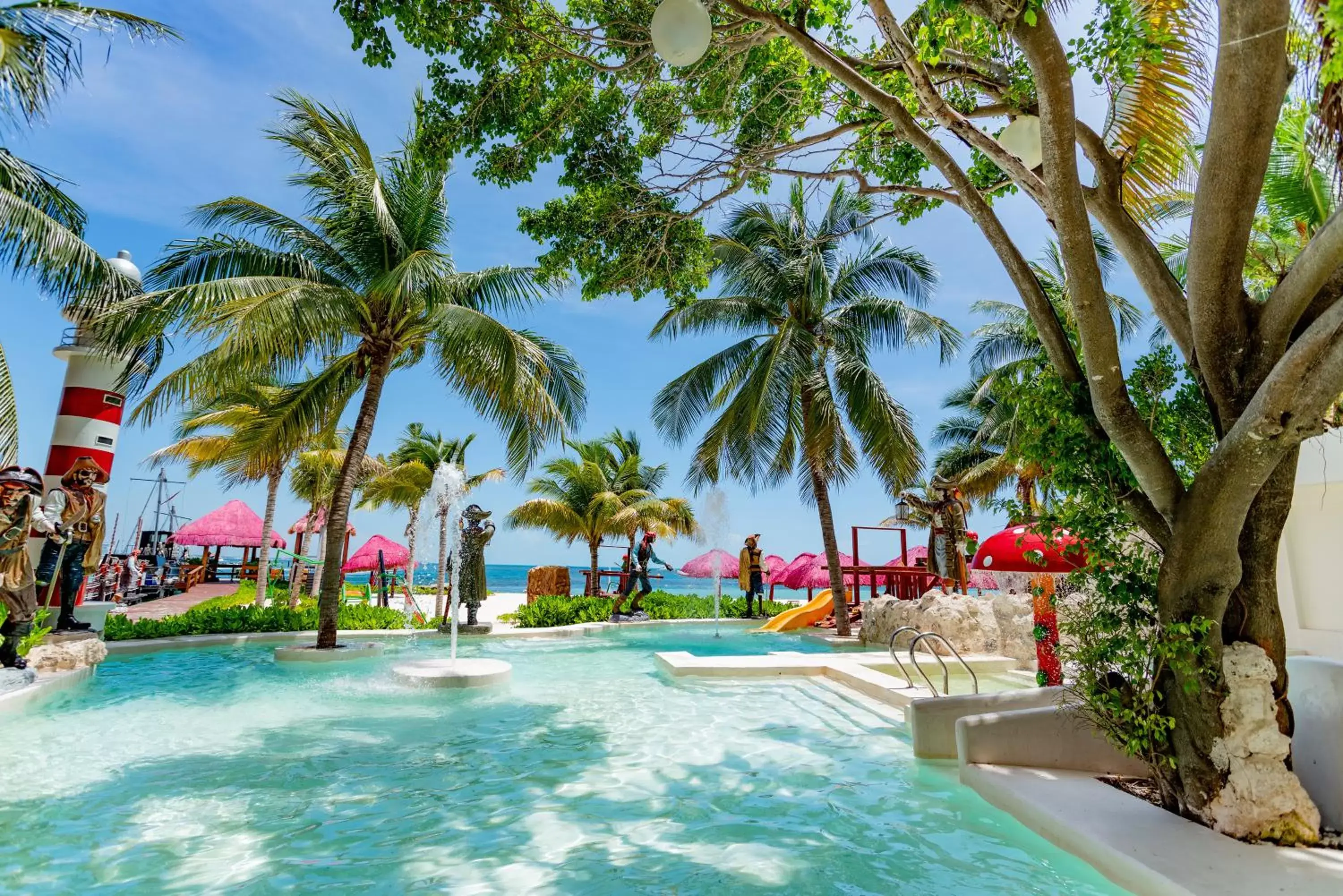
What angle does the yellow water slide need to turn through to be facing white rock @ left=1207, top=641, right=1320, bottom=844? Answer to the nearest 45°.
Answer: approximately 45° to its left

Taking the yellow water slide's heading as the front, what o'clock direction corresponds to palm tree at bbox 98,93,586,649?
The palm tree is roughly at 12 o'clock from the yellow water slide.

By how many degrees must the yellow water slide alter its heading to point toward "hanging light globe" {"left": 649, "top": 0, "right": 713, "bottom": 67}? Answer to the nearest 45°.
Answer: approximately 45° to its left

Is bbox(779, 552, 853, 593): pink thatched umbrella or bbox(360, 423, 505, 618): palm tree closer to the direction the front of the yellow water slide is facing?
the palm tree

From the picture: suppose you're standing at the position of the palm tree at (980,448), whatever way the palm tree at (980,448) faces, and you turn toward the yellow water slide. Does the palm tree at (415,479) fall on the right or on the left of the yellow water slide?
right

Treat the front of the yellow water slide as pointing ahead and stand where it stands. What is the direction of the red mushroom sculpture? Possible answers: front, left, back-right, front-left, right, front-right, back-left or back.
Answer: front-left

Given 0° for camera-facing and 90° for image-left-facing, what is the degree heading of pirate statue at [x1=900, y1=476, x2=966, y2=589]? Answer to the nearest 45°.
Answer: approximately 45°

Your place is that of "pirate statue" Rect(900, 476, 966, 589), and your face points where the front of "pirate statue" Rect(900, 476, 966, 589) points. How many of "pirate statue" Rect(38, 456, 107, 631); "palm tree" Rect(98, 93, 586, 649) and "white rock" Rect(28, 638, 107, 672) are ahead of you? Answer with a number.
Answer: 3

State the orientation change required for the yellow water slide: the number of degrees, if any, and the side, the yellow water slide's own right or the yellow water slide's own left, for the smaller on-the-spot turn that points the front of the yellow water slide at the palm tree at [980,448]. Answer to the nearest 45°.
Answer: approximately 180°

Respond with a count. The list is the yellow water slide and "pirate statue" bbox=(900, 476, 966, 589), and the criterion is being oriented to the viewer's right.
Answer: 0

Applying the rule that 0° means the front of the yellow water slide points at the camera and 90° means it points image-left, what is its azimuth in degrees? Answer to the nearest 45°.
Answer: approximately 45°
